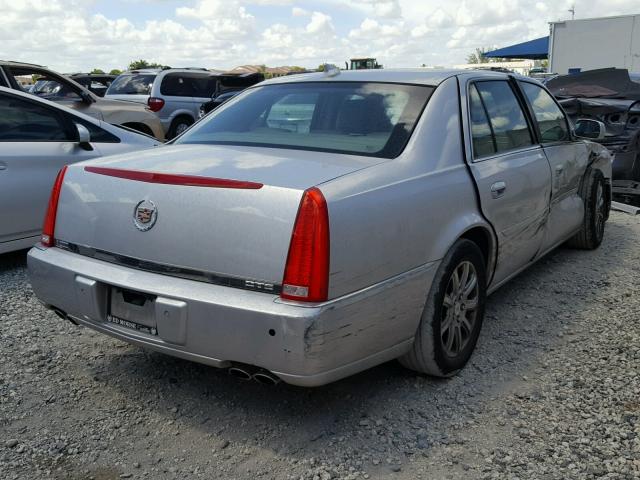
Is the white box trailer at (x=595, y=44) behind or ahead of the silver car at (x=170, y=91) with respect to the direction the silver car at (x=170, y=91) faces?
ahead

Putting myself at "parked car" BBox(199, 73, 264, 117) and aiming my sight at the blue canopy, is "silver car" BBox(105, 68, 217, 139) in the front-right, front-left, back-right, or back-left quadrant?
back-left

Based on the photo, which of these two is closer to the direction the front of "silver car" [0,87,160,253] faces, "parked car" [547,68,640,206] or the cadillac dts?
the parked car

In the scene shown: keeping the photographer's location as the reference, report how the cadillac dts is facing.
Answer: facing away from the viewer and to the right of the viewer

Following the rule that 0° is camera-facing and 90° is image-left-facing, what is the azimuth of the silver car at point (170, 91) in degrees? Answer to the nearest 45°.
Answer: approximately 225°

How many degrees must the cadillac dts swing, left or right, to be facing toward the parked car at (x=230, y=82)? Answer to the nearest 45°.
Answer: approximately 45° to its left

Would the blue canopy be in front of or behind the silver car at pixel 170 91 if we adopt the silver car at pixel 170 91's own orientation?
in front

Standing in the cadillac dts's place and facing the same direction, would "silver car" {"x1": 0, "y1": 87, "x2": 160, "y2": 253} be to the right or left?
on its left
